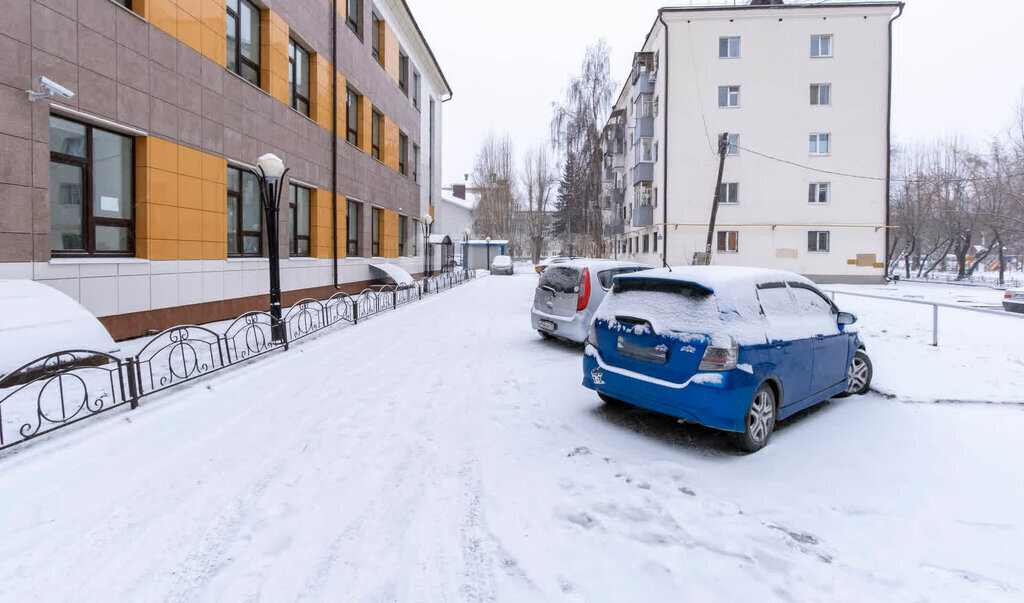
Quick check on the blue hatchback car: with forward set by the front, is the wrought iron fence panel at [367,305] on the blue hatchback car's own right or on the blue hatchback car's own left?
on the blue hatchback car's own left

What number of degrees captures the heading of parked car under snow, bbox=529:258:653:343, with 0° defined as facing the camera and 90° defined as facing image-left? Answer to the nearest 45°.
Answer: approximately 225°

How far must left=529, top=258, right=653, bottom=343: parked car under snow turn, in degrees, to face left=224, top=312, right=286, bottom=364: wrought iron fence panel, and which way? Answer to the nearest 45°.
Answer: approximately 135° to its left

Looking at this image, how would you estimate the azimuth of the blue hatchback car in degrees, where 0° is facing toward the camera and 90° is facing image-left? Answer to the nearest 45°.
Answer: approximately 225°

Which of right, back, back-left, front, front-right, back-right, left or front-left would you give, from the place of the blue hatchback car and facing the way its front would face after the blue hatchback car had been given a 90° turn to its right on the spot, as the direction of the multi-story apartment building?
back-left

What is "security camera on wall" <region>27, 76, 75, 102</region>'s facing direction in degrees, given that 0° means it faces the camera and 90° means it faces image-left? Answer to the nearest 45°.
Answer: approximately 270°

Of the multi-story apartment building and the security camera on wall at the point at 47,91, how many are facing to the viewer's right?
1
